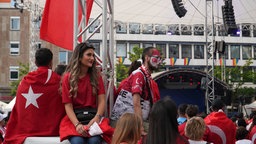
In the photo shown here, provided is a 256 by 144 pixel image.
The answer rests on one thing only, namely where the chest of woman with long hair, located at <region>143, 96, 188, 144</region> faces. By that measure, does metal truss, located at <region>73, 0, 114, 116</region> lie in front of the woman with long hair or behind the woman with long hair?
in front

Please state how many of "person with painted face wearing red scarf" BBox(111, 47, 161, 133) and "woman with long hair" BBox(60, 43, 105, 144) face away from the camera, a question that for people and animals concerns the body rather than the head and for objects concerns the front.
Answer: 0

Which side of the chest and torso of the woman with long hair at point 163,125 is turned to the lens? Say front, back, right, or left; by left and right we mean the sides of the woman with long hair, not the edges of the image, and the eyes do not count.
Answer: back

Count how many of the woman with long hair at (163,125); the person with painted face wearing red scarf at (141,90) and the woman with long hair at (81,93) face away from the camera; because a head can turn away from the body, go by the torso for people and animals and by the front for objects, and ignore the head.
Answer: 1

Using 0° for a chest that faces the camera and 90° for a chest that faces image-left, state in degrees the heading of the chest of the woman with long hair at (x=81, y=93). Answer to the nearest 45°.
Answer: approximately 315°

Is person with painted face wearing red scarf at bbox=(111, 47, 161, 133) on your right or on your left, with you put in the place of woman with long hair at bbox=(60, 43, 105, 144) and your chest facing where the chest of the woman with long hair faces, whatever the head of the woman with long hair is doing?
on your left

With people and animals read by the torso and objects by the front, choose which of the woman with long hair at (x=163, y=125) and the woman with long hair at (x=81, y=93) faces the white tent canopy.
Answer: the woman with long hair at (x=163, y=125)

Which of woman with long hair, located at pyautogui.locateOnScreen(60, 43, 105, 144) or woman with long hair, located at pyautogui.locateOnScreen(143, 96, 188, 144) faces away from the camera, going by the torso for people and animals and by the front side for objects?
woman with long hair, located at pyautogui.locateOnScreen(143, 96, 188, 144)

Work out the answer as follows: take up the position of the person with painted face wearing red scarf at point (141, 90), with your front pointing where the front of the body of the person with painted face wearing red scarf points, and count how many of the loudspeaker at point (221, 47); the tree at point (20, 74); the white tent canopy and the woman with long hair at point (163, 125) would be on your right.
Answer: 1

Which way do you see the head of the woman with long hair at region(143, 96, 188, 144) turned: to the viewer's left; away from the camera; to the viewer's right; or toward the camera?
away from the camera

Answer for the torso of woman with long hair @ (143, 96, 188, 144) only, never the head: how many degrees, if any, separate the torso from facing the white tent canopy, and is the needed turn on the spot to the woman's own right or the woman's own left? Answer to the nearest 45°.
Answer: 0° — they already face it

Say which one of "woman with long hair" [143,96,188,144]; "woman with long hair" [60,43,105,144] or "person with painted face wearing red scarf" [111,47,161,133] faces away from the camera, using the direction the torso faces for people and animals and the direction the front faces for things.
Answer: "woman with long hair" [143,96,188,144]

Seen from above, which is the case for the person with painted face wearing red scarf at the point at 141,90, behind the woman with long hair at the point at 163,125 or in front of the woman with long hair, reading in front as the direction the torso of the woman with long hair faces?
in front

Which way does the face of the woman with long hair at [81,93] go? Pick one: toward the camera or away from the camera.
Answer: toward the camera

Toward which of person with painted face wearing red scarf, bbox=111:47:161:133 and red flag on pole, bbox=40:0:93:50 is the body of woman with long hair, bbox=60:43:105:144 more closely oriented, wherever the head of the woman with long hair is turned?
the person with painted face wearing red scarf
